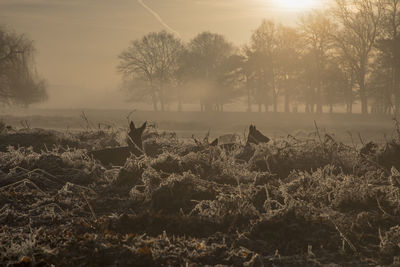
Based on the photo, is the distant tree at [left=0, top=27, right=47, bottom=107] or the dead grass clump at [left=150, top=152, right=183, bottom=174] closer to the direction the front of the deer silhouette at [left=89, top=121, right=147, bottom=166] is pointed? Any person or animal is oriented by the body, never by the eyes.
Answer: the dead grass clump

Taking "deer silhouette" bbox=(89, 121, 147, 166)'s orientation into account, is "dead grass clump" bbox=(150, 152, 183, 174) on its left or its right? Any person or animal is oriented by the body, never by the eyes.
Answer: on its right

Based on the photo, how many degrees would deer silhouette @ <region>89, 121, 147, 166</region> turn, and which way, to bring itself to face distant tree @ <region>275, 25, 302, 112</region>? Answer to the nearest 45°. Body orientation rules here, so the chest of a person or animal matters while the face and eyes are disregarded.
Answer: approximately 45° to its left

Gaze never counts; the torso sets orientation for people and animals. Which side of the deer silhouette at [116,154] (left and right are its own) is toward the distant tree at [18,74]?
left

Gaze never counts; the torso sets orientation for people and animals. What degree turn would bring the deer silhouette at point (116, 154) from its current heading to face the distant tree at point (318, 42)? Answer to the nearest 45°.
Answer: approximately 45° to its left

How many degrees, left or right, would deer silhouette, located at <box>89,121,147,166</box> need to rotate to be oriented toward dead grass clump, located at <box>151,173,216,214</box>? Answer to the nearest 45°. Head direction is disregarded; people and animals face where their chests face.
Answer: approximately 90° to its right

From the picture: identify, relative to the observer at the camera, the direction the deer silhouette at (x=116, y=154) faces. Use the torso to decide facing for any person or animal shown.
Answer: facing to the right of the viewer

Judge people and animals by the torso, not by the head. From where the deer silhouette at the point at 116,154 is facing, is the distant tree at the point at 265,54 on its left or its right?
on its left

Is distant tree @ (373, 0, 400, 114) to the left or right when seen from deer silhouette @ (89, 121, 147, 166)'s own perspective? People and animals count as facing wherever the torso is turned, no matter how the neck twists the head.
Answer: on its left

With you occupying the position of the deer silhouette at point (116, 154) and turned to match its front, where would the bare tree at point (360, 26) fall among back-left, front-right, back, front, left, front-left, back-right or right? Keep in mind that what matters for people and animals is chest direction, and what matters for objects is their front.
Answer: front-left
